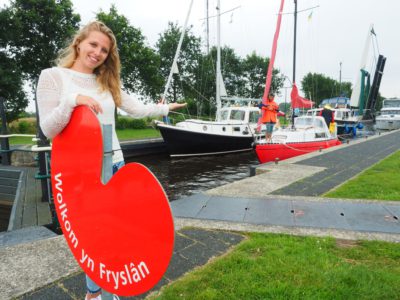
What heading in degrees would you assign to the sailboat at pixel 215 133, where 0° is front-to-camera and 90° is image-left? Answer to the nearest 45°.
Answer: approximately 45°

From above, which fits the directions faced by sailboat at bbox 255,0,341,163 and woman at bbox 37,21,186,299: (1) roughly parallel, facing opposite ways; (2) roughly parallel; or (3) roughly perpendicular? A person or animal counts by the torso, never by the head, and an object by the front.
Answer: roughly perpendicular

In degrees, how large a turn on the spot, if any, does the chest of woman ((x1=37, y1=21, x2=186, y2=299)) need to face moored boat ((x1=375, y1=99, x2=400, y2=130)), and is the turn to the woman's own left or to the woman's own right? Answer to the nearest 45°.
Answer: approximately 135° to the woman's own left

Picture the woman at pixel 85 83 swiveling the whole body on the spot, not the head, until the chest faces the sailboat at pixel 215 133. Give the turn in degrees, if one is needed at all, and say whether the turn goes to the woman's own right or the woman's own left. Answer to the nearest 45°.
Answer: approximately 180°

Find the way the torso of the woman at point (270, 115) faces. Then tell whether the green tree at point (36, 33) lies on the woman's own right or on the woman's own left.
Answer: on the woman's own right

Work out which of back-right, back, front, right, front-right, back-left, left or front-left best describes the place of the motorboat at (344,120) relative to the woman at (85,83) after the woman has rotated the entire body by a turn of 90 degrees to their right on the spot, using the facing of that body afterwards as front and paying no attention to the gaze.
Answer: back-right
